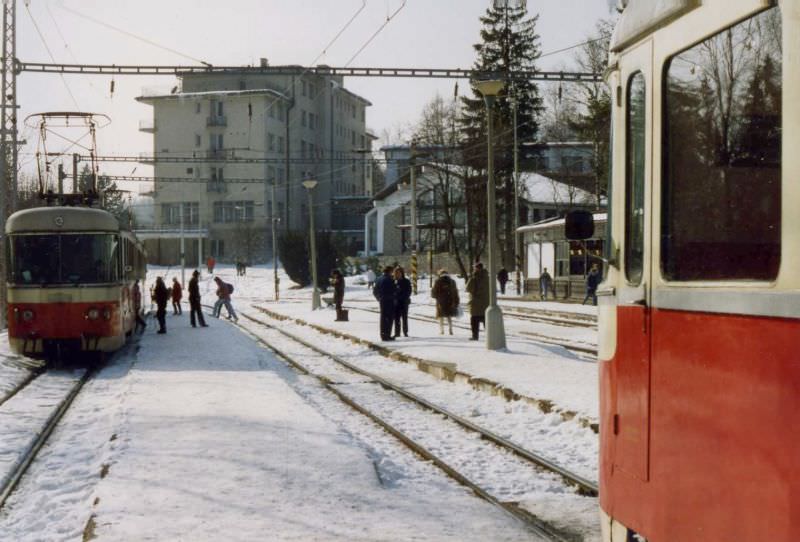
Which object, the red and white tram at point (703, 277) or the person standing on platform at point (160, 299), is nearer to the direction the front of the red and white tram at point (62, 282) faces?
the red and white tram

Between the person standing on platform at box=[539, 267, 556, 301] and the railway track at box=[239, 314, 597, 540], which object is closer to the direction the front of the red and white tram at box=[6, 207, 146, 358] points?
the railway track

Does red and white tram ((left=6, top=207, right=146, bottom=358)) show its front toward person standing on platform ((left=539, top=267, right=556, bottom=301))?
no

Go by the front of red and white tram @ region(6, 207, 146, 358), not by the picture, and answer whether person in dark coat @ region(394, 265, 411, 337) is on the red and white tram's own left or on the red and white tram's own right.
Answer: on the red and white tram's own left

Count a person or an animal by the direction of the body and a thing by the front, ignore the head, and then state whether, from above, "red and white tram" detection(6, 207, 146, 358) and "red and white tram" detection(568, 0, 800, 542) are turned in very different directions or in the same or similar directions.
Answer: very different directions

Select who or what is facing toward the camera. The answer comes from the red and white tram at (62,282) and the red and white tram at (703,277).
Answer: the red and white tram at (62,282)

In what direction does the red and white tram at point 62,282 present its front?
toward the camera

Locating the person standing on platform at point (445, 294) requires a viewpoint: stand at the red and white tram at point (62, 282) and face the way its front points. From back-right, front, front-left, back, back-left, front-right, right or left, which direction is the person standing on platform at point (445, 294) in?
left

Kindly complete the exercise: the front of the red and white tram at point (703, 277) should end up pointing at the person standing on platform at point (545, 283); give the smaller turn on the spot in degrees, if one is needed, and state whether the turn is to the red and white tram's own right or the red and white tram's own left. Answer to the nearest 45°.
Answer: approximately 45° to the red and white tram's own right

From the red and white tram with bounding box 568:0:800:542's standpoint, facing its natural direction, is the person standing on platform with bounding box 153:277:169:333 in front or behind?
in front

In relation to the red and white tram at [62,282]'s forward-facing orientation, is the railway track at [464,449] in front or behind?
in front

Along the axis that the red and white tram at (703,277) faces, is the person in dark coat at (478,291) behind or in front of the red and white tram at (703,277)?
in front

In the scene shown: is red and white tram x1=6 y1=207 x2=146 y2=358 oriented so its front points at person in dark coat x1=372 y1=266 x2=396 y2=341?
no

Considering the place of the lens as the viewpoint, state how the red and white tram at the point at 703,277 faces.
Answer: facing away from the viewer and to the left of the viewer

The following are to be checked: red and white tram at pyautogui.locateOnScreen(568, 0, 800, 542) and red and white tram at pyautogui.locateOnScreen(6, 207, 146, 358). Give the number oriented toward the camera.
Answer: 1
